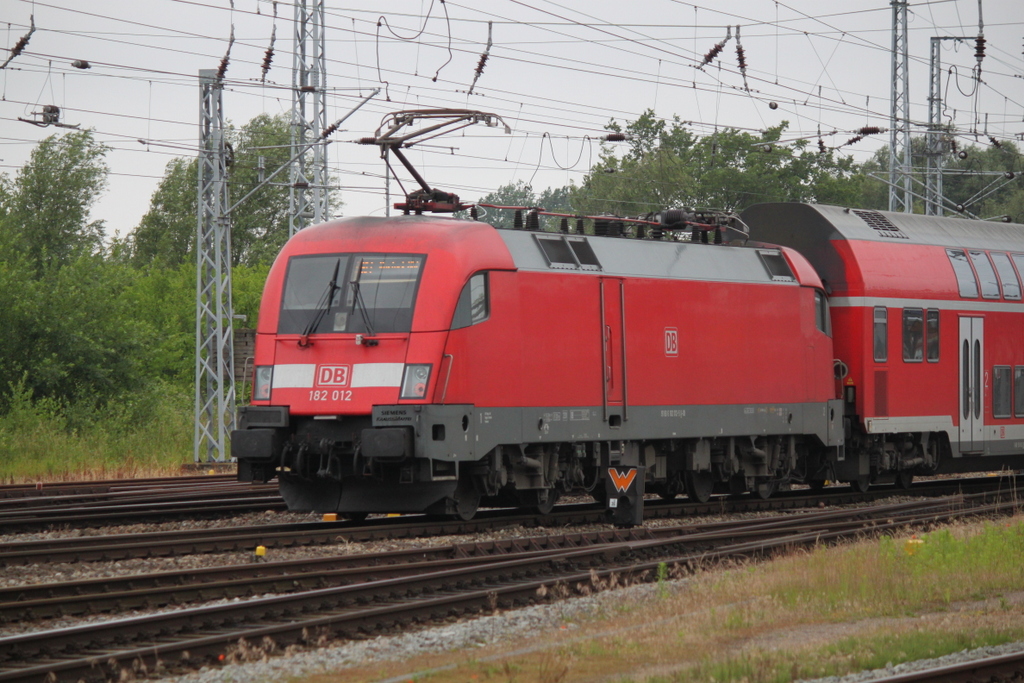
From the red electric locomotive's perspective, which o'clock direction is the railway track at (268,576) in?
The railway track is roughly at 11 o'clock from the red electric locomotive.

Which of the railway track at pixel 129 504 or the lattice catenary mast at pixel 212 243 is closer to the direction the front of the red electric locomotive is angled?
the railway track

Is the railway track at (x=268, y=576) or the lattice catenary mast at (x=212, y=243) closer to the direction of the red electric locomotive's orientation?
the railway track

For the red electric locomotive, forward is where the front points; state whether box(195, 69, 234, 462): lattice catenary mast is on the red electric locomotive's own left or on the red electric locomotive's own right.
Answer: on the red electric locomotive's own right

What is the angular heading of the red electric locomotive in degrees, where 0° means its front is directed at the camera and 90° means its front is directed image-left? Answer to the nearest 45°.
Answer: approximately 45°
